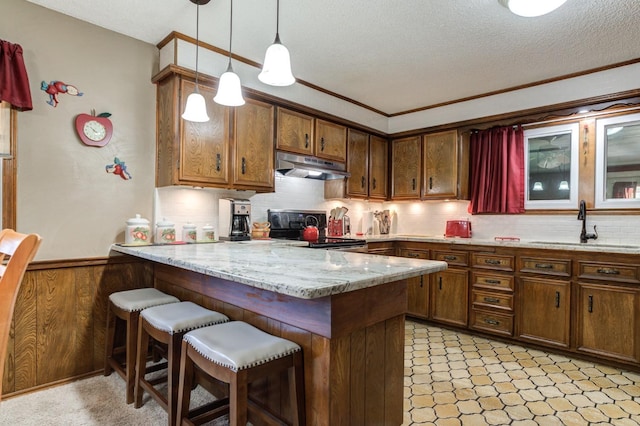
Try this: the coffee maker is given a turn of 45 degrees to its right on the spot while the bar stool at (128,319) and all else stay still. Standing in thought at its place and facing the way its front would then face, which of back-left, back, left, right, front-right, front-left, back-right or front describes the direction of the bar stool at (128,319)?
front-right

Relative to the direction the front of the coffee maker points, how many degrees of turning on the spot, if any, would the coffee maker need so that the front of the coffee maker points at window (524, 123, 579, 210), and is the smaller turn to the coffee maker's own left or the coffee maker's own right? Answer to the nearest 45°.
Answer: approximately 45° to the coffee maker's own left

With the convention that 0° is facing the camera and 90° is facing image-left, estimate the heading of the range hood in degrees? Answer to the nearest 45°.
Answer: approximately 315°

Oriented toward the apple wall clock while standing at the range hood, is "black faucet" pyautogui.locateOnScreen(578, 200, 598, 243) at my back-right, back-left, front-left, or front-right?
back-left

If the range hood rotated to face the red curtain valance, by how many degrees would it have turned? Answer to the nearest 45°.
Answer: approximately 90° to its right

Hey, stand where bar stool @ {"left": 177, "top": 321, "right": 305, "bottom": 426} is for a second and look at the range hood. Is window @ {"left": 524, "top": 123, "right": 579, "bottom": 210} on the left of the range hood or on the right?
right

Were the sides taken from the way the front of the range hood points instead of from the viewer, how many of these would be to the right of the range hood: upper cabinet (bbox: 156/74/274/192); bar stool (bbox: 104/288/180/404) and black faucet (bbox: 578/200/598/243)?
2

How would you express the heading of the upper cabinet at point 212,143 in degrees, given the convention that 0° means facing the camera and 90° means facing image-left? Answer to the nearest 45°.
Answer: approximately 315°

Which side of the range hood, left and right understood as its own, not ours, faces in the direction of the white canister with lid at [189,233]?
right
